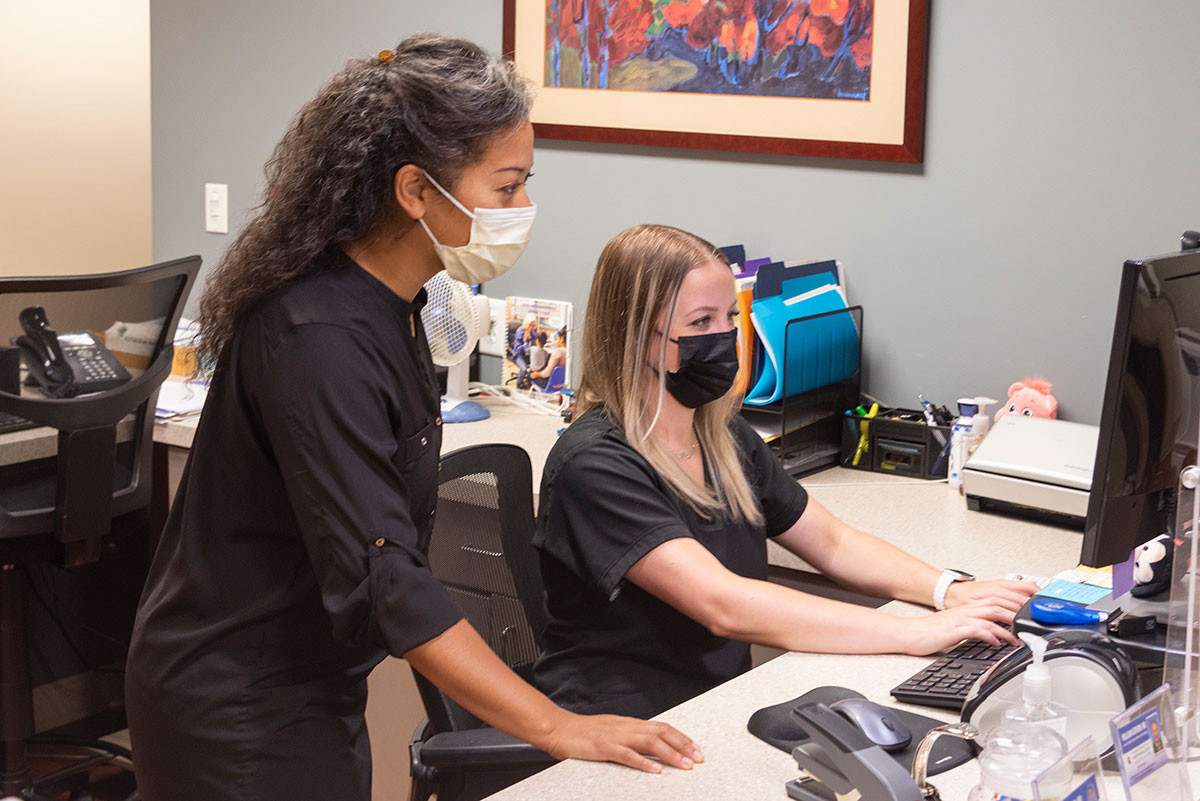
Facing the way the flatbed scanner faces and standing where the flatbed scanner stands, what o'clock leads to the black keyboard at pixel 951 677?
The black keyboard is roughly at 12 o'clock from the flatbed scanner.

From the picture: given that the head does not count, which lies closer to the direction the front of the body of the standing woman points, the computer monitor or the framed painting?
the computer monitor

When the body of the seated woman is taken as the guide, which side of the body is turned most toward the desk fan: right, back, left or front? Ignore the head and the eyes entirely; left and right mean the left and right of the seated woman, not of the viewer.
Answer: back

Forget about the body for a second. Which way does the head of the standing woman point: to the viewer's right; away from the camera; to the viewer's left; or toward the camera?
to the viewer's right

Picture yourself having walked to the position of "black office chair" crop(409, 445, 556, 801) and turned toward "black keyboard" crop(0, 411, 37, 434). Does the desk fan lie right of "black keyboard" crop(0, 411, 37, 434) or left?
right

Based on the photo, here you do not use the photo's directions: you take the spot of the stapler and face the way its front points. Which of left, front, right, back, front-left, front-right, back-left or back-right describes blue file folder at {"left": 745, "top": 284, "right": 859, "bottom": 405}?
front-right

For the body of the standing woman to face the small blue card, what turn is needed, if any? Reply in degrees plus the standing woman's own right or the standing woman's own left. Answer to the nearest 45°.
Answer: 0° — they already face it

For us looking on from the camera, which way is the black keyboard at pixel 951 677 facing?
facing to the left of the viewer

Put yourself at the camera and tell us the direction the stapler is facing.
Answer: facing away from the viewer and to the left of the viewer

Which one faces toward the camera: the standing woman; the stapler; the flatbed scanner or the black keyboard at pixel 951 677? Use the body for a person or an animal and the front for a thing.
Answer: the flatbed scanner

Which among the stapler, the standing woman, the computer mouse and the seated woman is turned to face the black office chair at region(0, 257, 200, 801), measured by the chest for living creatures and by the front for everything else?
the stapler

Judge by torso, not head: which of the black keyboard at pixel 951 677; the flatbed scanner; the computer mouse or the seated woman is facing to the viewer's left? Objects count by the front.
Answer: the black keyboard
